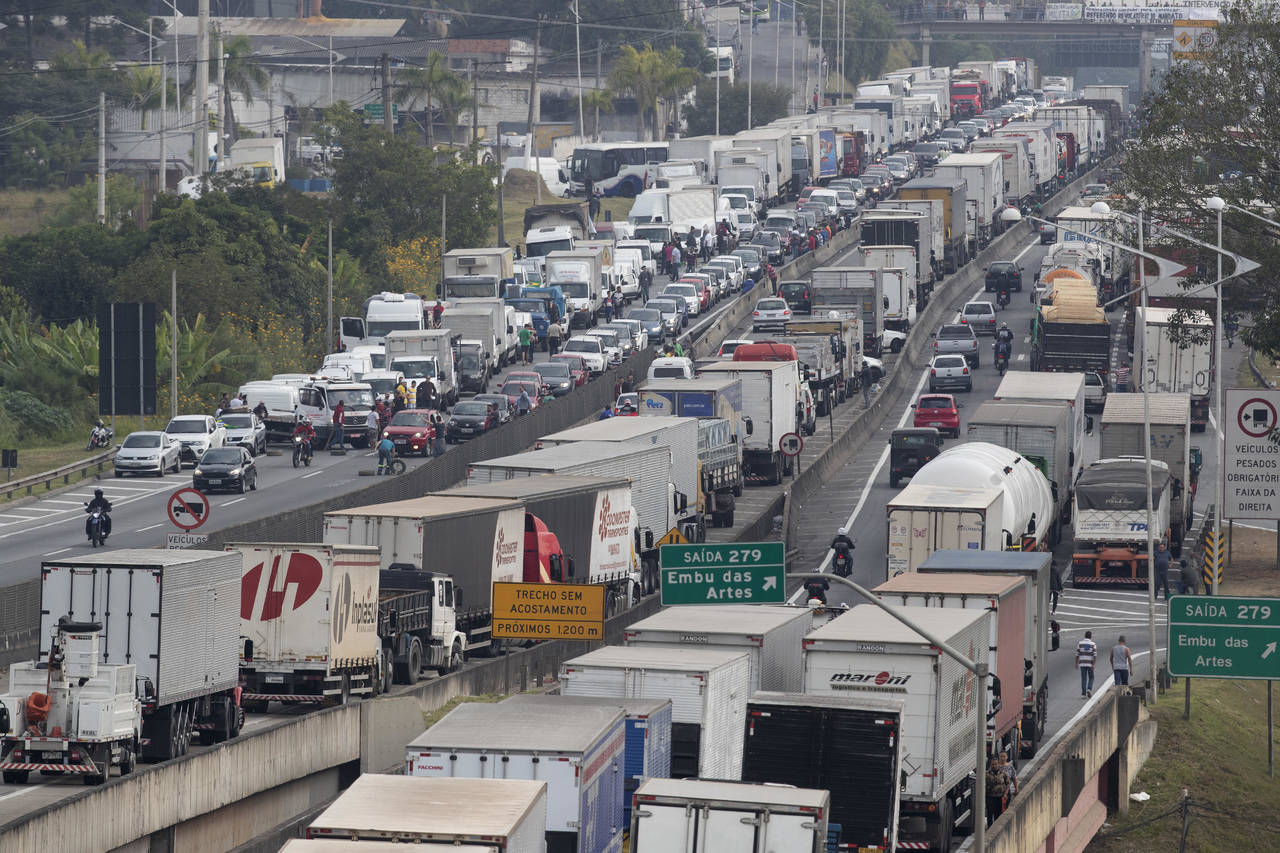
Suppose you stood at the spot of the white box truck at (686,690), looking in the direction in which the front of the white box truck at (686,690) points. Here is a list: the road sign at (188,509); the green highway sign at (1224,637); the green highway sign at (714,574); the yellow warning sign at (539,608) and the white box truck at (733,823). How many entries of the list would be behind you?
1

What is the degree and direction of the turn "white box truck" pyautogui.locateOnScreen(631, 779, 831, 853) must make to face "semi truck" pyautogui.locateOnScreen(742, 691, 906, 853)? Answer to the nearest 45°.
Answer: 0° — it already faces it

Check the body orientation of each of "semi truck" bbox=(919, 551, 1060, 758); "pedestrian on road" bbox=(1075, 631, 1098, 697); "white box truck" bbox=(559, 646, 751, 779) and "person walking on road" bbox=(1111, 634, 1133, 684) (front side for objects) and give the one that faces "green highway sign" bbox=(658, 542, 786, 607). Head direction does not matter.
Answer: the white box truck

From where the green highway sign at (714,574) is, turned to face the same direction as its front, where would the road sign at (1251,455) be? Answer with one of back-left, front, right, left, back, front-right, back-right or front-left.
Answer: back-left

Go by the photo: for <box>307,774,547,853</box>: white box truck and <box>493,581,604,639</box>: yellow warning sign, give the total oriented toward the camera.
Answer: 1

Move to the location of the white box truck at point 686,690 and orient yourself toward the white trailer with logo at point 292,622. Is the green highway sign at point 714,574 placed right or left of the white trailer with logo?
right

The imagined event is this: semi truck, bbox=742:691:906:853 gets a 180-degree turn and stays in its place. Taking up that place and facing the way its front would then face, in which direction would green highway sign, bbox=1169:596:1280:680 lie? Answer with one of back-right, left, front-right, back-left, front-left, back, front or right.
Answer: back-left

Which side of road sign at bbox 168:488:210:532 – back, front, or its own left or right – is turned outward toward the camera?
front

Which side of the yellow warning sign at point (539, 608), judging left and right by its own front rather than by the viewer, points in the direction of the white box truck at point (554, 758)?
front

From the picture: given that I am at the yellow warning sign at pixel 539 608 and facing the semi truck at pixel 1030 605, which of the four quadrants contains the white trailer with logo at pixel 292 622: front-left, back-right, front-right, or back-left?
back-right

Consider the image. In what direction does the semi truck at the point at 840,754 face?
away from the camera

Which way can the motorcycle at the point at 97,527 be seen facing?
toward the camera

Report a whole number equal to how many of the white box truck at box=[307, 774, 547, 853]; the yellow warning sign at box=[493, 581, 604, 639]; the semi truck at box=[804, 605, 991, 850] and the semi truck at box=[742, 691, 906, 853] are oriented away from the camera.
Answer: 3

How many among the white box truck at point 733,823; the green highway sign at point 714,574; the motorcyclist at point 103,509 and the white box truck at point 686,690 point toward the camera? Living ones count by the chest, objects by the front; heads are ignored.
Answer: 2

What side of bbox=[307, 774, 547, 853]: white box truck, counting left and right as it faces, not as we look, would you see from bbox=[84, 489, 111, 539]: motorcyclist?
front
